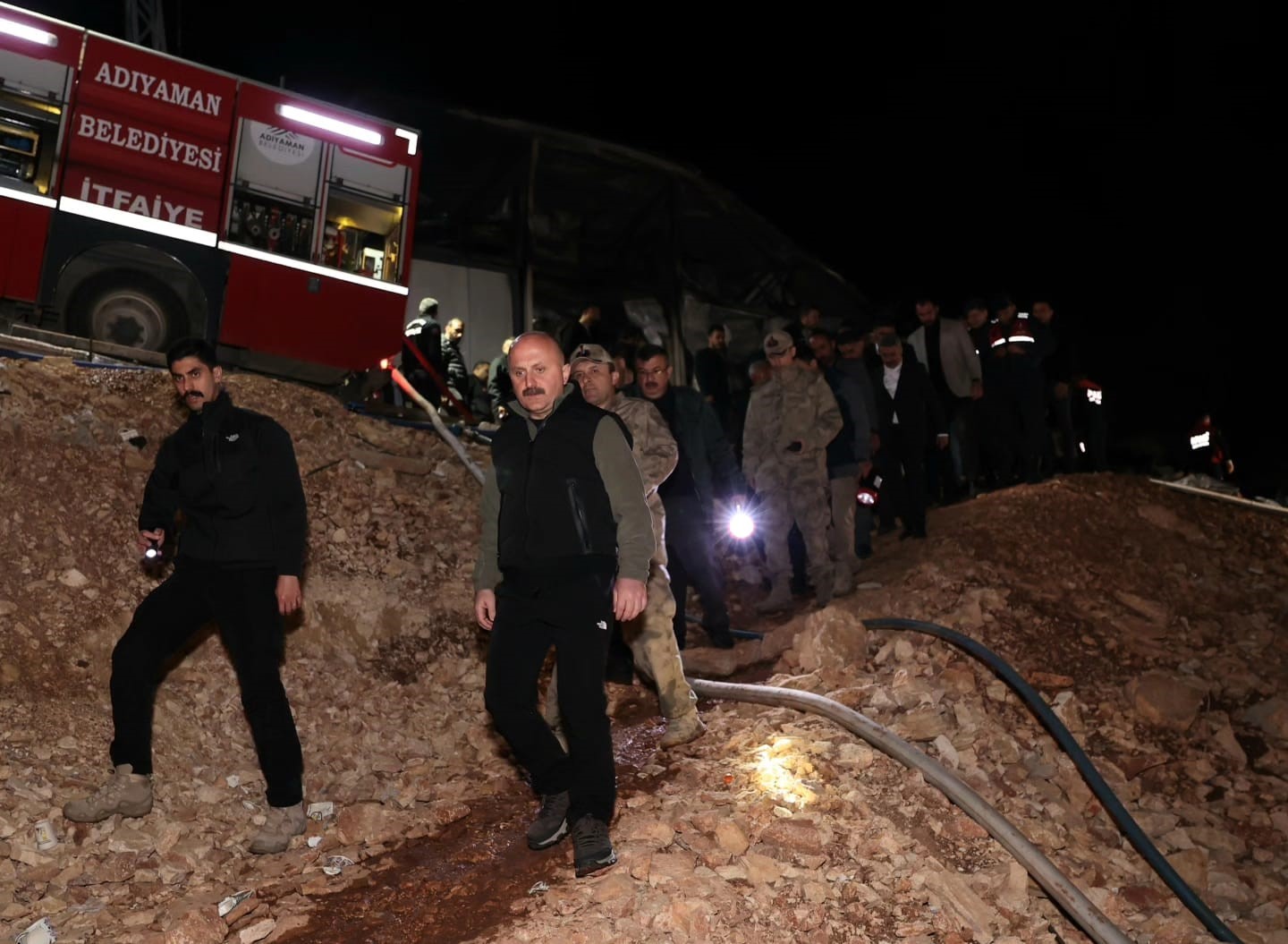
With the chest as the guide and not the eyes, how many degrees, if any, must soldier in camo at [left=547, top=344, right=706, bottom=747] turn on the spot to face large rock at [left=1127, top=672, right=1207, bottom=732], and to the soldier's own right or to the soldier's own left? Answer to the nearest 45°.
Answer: approximately 135° to the soldier's own left

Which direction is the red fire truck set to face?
to the viewer's left

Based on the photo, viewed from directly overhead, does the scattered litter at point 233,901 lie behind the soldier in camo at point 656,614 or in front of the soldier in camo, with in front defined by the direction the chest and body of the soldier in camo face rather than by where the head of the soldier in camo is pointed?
in front

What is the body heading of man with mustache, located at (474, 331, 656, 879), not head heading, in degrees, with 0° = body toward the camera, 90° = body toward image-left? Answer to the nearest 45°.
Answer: approximately 45°

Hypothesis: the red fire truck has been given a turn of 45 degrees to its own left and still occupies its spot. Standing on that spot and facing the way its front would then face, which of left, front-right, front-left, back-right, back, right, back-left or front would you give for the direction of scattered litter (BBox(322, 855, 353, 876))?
front-left

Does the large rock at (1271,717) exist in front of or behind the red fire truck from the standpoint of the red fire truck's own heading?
behind

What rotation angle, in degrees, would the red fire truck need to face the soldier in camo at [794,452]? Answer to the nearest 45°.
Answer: approximately 135° to its left

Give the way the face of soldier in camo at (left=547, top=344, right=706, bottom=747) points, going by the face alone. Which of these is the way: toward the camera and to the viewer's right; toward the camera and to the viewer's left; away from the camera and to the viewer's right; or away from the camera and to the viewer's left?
toward the camera and to the viewer's left

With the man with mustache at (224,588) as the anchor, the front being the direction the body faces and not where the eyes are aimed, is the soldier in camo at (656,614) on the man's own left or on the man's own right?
on the man's own left

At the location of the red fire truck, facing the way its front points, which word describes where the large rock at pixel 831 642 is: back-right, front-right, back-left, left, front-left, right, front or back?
back-left
